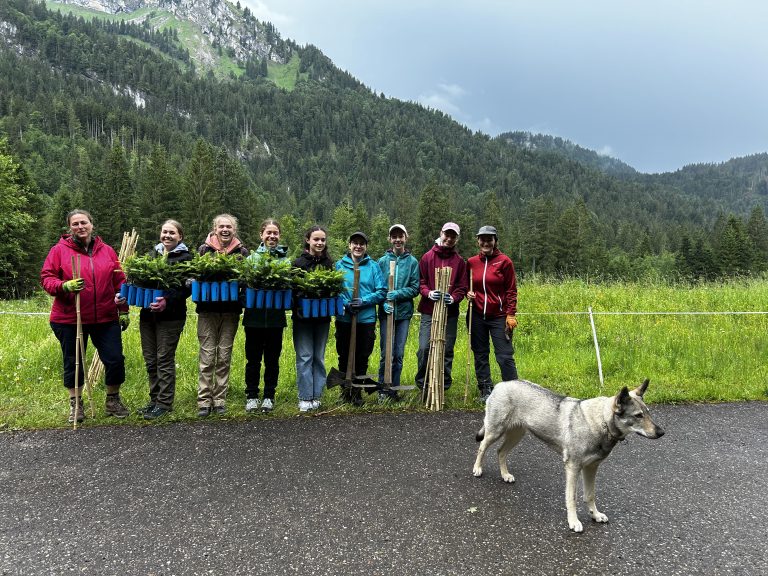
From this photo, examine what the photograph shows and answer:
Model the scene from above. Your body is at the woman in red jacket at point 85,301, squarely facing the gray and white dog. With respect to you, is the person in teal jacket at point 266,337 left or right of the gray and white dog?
left

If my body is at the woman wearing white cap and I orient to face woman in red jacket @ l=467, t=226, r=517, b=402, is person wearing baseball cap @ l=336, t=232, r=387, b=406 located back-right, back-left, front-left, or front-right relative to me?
back-right

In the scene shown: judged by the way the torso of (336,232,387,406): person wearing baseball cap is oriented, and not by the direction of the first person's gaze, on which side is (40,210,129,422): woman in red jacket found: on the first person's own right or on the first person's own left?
on the first person's own right

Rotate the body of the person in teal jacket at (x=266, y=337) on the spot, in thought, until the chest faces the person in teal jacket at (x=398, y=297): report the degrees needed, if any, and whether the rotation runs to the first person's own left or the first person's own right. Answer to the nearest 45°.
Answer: approximately 90° to the first person's own left

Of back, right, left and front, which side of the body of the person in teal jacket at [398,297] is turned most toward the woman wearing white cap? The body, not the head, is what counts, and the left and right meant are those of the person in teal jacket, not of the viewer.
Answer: left

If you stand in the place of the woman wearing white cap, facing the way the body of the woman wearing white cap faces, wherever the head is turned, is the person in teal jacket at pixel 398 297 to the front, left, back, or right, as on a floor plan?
right

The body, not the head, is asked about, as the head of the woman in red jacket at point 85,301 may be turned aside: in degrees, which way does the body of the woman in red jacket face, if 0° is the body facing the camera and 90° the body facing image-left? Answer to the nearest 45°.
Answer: approximately 0°

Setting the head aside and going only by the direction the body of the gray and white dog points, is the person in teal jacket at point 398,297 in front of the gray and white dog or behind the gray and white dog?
behind

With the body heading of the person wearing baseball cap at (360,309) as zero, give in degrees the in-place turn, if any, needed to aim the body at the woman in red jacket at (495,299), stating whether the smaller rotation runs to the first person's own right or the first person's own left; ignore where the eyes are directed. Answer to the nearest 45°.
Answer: approximately 90° to the first person's own left
